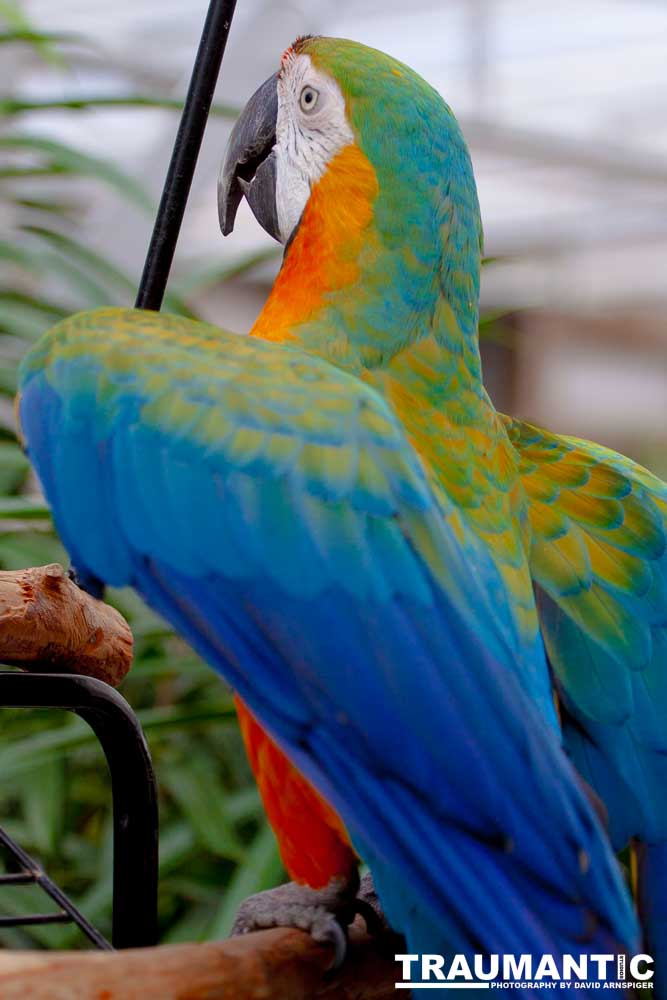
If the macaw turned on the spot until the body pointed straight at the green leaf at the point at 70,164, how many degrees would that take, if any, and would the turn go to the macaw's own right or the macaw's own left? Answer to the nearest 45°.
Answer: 0° — it already faces it

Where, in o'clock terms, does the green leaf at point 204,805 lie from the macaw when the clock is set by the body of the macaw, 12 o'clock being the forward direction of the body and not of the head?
The green leaf is roughly at 1 o'clock from the macaw.

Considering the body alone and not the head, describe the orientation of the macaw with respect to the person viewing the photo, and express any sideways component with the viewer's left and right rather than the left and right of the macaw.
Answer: facing away from the viewer and to the left of the viewer
